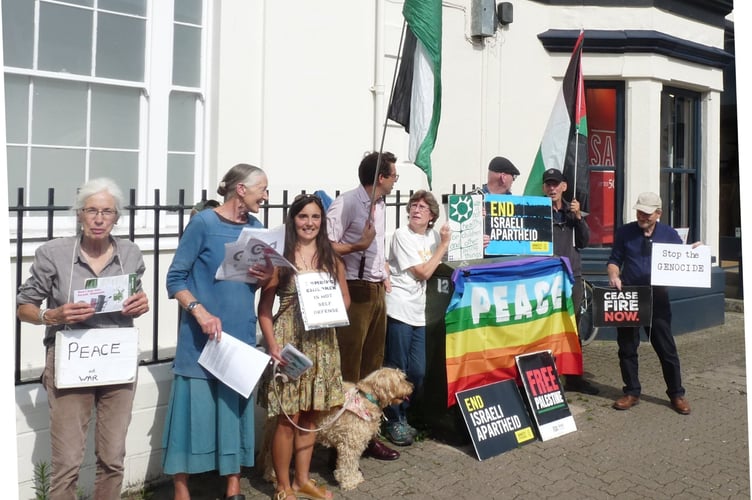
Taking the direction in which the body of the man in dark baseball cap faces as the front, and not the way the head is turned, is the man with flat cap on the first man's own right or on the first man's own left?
on the first man's own right

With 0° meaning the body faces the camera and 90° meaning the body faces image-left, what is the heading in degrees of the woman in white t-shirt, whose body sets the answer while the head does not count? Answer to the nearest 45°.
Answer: approximately 315°

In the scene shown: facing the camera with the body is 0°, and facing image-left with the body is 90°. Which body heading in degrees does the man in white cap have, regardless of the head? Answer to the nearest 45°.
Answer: approximately 0°

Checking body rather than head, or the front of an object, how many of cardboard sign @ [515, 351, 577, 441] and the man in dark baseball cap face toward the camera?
2

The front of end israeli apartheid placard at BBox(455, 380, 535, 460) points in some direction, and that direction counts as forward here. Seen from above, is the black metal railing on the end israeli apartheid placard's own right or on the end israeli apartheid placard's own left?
on the end israeli apartheid placard's own right

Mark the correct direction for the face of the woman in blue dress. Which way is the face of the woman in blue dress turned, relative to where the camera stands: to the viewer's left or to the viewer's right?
to the viewer's right
